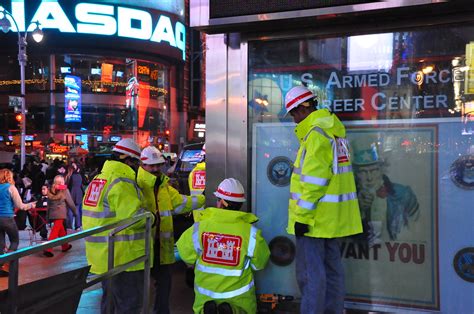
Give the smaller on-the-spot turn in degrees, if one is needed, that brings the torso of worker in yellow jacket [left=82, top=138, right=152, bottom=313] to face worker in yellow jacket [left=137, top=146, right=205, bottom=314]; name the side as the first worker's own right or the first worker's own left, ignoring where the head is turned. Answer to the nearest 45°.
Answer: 0° — they already face them

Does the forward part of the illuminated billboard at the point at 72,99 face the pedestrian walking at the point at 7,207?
yes

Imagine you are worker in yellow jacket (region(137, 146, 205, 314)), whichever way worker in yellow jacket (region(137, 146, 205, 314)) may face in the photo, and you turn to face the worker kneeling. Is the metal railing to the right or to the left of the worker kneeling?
right

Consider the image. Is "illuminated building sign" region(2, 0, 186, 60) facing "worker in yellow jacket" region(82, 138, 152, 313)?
yes

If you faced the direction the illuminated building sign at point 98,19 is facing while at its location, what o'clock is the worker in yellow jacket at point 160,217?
The worker in yellow jacket is roughly at 12 o'clock from the illuminated building sign.

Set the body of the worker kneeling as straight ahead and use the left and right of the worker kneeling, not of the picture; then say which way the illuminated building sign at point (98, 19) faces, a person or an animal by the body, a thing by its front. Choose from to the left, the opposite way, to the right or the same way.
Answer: the opposite way

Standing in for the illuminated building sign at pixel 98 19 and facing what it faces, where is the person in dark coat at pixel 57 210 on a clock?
The person in dark coat is roughly at 12 o'clock from the illuminated building sign.

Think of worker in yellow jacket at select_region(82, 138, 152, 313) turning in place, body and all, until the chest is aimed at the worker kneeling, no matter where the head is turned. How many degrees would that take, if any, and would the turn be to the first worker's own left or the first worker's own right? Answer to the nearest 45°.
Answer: approximately 90° to the first worker's own right

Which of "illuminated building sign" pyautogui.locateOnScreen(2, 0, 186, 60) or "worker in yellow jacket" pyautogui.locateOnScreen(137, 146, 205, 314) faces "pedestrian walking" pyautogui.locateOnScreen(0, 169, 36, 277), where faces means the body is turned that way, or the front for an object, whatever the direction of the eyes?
the illuminated building sign

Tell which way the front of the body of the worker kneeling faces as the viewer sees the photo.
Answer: away from the camera
